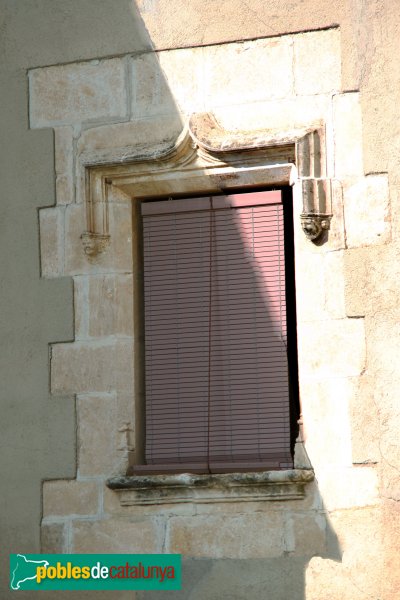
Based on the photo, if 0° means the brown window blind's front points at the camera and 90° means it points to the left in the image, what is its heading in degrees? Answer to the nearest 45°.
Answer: approximately 0°
